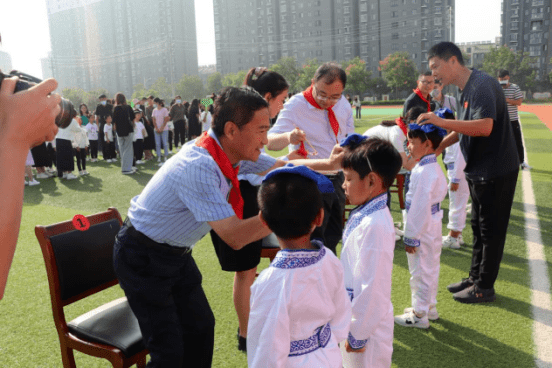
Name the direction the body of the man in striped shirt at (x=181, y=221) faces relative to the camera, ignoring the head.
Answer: to the viewer's right

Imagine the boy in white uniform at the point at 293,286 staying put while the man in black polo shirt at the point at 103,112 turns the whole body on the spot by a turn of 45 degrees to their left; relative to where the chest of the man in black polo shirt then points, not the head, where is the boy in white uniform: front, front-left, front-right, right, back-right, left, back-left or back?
front-right

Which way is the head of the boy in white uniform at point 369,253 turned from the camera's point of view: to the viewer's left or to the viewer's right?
to the viewer's left

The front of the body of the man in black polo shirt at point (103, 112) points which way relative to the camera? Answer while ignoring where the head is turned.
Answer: toward the camera

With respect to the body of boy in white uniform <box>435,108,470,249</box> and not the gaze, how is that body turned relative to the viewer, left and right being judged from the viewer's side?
facing to the left of the viewer

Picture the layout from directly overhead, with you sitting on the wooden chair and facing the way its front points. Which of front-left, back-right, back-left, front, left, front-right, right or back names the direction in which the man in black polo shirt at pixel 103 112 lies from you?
back-left

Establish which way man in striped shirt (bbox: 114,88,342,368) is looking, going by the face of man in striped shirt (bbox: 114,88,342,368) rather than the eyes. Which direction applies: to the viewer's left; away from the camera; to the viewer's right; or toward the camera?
to the viewer's right

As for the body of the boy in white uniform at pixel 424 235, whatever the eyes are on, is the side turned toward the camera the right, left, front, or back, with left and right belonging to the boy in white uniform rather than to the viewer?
left

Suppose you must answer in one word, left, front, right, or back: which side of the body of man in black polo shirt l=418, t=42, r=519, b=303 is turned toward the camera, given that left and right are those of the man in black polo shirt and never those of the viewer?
left

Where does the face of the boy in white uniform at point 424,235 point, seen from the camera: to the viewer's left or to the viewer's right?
to the viewer's left
